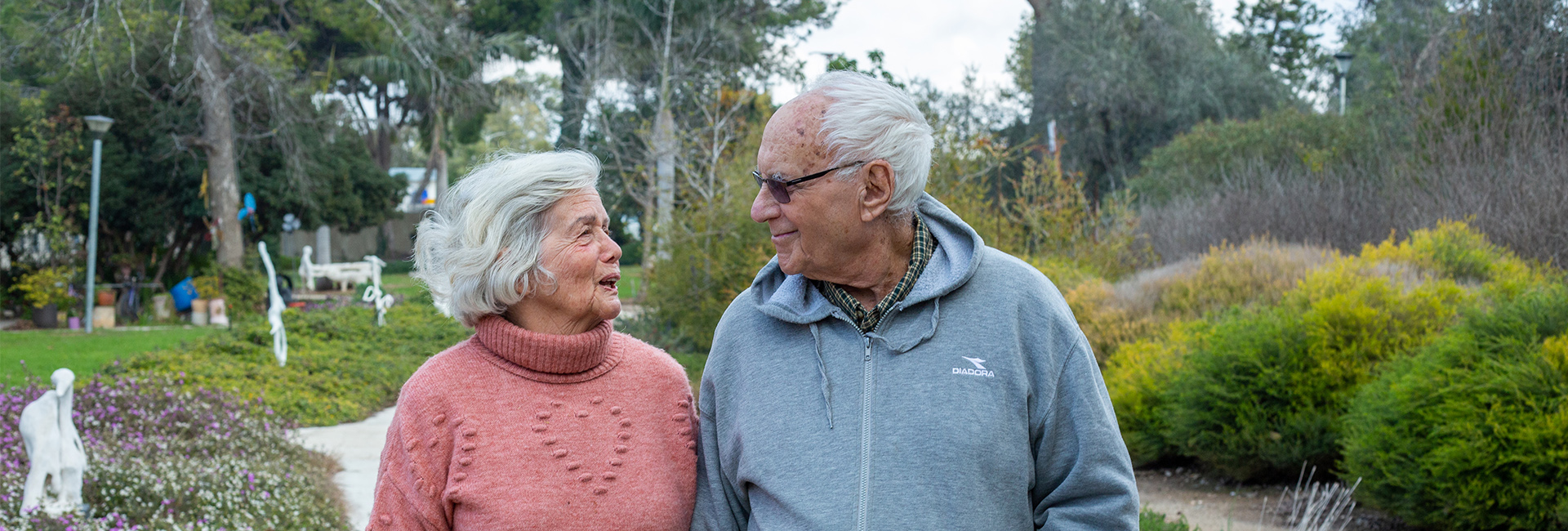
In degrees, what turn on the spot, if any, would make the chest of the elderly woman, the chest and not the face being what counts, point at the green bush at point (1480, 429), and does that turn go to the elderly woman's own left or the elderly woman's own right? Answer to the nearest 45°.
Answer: approximately 90° to the elderly woman's own left

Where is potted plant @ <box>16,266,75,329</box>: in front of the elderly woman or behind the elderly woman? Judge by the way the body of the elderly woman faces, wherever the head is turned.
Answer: behind

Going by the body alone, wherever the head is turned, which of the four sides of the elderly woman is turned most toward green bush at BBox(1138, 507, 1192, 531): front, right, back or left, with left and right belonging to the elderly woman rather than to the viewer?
left

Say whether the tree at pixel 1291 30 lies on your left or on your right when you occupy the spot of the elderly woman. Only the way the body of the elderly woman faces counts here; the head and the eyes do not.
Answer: on your left

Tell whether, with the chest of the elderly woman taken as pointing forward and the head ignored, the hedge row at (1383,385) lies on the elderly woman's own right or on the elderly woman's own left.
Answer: on the elderly woman's own left

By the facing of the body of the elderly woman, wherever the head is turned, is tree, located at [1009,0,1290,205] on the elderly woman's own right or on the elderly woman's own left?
on the elderly woman's own left

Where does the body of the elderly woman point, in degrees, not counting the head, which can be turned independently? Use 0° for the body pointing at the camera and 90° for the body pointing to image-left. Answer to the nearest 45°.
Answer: approximately 315°
